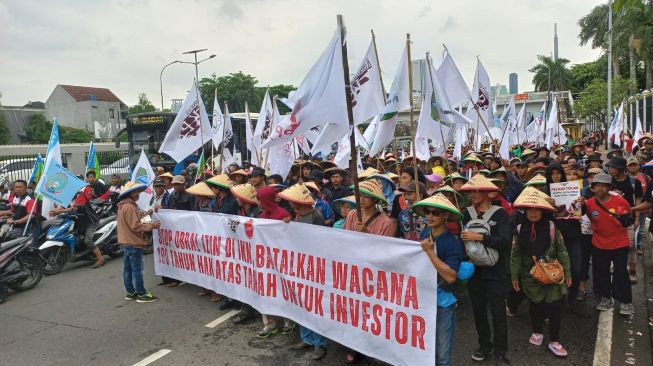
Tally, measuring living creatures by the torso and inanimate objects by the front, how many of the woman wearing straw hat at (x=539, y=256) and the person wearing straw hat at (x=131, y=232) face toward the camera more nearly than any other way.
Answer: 1

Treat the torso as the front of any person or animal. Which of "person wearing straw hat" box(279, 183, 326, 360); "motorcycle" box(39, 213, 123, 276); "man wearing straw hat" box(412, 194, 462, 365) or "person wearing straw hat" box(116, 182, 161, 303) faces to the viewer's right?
"person wearing straw hat" box(116, 182, 161, 303)

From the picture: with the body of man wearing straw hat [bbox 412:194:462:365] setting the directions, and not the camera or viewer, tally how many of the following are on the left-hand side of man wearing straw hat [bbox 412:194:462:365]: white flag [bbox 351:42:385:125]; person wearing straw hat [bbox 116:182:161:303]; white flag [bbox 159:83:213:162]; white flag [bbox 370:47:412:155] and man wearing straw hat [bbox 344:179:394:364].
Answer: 0

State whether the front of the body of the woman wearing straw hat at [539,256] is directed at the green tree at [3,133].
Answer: no

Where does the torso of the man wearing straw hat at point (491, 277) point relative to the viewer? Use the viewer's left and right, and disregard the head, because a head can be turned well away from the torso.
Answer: facing the viewer and to the left of the viewer

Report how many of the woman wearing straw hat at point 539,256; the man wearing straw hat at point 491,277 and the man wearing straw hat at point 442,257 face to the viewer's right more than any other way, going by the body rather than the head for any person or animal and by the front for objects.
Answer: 0

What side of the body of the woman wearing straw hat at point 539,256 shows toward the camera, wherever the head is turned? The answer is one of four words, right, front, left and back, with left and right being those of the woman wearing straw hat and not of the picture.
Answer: front

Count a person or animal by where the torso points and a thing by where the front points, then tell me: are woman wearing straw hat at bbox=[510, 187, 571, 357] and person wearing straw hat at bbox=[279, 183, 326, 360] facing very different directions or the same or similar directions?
same or similar directions

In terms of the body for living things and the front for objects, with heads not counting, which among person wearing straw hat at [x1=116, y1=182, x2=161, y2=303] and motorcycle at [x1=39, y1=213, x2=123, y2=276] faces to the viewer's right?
the person wearing straw hat

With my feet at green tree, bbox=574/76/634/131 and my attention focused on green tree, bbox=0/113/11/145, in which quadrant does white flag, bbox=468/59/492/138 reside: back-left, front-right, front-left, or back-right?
front-left

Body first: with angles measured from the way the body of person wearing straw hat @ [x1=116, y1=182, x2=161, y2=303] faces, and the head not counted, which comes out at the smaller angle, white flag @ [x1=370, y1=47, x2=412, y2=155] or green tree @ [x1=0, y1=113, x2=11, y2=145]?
the white flag

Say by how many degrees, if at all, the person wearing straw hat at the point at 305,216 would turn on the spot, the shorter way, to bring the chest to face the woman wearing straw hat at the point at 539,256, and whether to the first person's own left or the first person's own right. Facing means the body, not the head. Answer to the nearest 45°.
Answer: approximately 135° to the first person's own left

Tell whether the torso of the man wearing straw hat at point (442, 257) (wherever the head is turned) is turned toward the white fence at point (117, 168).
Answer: no

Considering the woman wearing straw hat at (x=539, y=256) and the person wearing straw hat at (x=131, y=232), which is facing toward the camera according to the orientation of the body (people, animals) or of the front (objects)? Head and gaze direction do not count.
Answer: the woman wearing straw hat at (x=539, y=256)

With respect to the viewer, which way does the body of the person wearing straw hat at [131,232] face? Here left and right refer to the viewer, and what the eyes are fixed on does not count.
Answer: facing to the right of the viewer

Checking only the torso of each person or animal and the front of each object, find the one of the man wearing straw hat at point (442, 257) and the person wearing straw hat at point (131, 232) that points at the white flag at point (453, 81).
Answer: the person wearing straw hat at point (131, 232)

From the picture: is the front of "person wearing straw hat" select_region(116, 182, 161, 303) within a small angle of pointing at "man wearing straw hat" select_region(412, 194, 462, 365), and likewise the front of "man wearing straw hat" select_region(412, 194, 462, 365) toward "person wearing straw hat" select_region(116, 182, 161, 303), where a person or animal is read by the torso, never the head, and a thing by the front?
no

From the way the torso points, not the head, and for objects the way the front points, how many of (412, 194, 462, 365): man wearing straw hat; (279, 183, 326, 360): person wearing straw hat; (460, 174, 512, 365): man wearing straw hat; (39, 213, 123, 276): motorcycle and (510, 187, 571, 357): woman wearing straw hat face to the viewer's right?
0

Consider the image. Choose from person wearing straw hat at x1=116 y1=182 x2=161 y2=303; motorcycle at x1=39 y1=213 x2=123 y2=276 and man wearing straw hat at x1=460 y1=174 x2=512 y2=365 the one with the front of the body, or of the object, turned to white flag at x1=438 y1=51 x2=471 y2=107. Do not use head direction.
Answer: person wearing straw hat at x1=116 y1=182 x2=161 y2=303

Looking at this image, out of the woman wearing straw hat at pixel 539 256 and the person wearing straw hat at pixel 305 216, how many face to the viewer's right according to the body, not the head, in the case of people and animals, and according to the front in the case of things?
0
